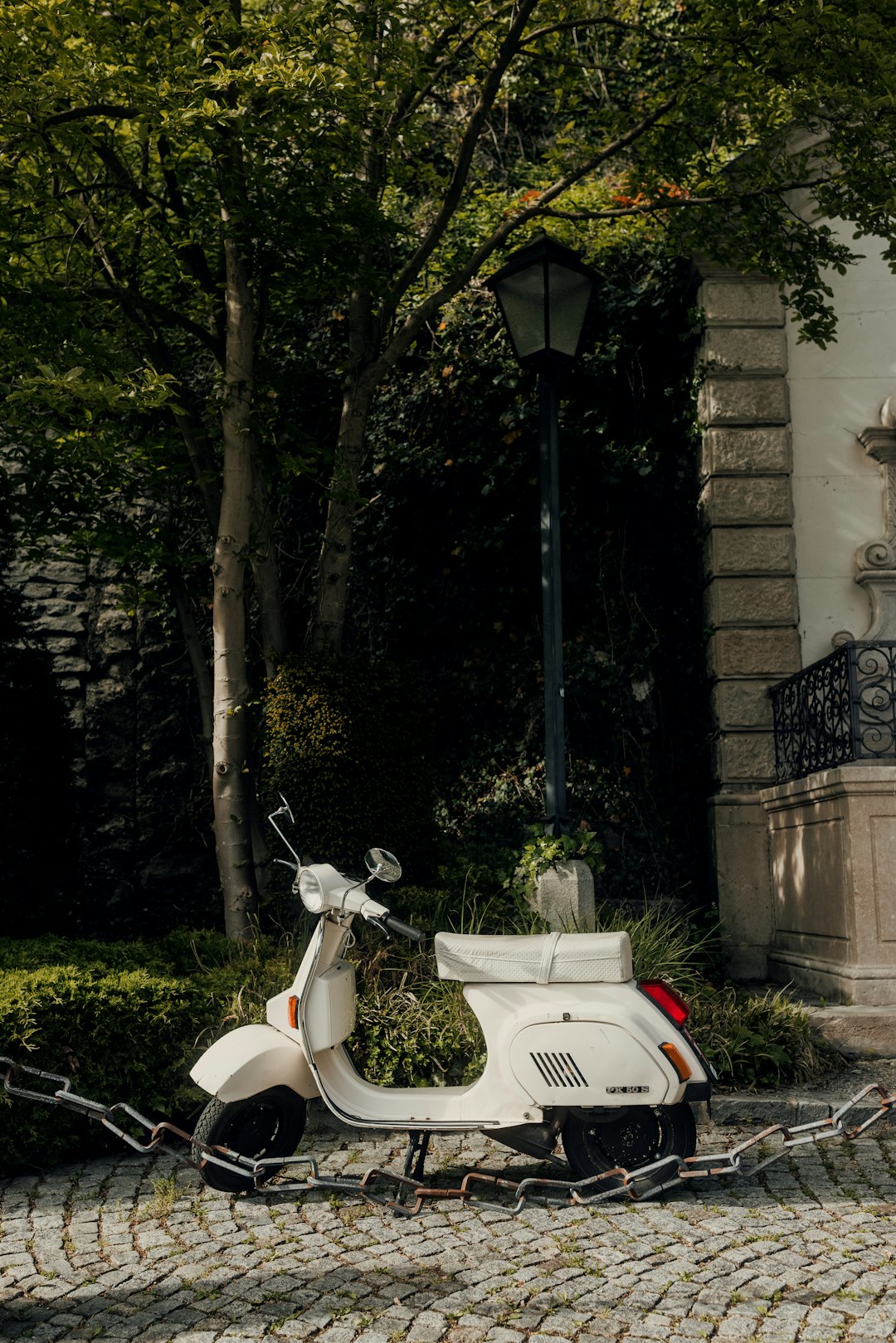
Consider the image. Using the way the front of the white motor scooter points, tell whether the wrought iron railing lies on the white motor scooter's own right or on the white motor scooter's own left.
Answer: on the white motor scooter's own right

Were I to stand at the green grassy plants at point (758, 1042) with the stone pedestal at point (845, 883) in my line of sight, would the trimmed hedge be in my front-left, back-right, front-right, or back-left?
back-left

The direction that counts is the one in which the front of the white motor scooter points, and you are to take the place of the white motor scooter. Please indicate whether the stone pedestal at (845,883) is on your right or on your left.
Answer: on your right

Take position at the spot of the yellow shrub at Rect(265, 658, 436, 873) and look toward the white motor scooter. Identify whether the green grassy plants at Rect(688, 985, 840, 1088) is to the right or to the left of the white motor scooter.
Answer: left

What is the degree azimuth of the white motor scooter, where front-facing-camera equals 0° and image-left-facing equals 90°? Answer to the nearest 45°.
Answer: approximately 90°
